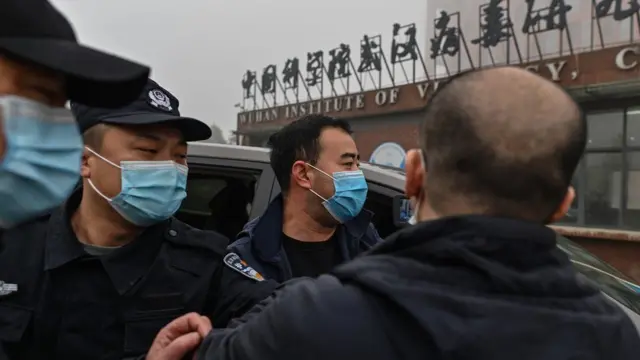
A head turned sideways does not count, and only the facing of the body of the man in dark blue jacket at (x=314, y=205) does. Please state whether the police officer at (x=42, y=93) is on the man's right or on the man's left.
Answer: on the man's right

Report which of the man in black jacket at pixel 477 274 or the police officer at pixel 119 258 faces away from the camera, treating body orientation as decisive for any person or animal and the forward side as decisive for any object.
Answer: the man in black jacket

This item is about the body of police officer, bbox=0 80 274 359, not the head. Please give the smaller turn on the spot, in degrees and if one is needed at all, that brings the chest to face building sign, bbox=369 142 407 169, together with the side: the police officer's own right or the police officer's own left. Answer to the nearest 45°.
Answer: approximately 90° to the police officer's own left

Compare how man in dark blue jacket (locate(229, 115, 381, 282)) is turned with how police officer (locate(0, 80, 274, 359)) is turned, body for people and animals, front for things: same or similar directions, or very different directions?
same or similar directions

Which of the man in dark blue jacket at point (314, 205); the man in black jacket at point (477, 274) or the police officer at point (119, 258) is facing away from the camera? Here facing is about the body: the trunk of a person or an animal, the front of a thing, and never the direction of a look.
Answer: the man in black jacket at point (477, 274)

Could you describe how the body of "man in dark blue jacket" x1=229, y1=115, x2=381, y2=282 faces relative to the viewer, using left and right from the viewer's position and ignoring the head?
facing the viewer and to the right of the viewer

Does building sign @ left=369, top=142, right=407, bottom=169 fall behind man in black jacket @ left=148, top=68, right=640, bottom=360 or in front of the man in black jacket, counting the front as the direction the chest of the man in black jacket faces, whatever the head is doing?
in front

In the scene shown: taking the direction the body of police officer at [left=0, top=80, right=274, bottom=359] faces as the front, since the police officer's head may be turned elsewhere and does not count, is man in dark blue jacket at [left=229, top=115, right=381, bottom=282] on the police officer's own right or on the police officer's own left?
on the police officer's own left

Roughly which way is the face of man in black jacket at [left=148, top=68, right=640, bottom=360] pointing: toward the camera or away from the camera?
away from the camera

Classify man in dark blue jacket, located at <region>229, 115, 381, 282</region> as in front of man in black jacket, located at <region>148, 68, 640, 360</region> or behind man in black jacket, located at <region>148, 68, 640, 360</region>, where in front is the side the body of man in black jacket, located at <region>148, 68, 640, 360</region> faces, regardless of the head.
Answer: in front

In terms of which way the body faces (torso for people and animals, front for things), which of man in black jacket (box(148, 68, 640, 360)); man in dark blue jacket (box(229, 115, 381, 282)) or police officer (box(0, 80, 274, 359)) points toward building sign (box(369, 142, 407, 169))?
man in black jacket (box(148, 68, 640, 360))

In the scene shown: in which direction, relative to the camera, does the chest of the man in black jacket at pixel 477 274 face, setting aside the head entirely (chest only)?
away from the camera

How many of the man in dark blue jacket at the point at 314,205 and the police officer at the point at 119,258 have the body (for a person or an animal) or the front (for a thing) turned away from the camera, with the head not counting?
0

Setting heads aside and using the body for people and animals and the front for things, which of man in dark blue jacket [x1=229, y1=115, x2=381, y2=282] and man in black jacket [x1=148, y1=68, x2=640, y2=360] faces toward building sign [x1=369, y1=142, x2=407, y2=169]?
man in black jacket [x1=148, y1=68, x2=640, y2=360]
